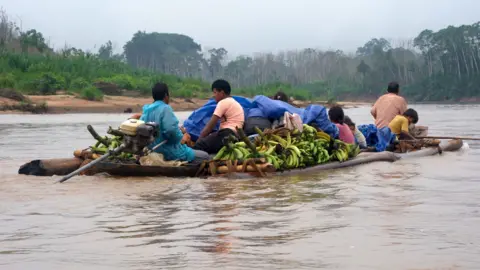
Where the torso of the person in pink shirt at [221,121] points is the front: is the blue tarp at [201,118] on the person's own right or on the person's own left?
on the person's own right

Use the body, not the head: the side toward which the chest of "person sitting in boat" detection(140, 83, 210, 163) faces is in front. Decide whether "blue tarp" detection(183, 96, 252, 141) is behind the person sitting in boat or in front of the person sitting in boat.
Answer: in front

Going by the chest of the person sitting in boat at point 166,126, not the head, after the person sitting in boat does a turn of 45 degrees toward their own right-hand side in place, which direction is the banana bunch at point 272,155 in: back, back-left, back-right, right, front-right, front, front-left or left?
front

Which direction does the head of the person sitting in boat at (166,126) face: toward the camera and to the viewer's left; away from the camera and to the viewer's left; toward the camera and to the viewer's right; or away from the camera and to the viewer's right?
away from the camera and to the viewer's right

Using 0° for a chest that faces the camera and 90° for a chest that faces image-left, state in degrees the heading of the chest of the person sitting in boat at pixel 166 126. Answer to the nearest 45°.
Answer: approximately 225°

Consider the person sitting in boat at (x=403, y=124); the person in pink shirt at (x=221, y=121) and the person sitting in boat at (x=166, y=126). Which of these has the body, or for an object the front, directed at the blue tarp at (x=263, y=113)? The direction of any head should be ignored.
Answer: the person sitting in boat at (x=166, y=126)
